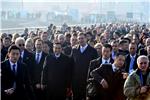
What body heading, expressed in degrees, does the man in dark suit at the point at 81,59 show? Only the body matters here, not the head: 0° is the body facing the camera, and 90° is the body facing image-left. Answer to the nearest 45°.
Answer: approximately 0°

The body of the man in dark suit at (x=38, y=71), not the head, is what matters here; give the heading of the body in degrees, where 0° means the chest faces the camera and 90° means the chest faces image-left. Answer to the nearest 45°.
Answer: approximately 0°

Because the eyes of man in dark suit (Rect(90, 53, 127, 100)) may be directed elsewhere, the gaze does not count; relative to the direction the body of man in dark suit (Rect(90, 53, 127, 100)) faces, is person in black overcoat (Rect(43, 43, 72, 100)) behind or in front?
behind

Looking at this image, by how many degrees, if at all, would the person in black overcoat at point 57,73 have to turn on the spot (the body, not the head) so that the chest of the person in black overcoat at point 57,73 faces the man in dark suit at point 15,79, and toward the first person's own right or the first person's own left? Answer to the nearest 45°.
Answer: approximately 45° to the first person's own right

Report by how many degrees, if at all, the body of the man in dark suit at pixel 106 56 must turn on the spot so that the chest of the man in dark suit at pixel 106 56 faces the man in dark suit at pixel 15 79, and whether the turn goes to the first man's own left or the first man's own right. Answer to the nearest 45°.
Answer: approximately 45° to the first man's own right
